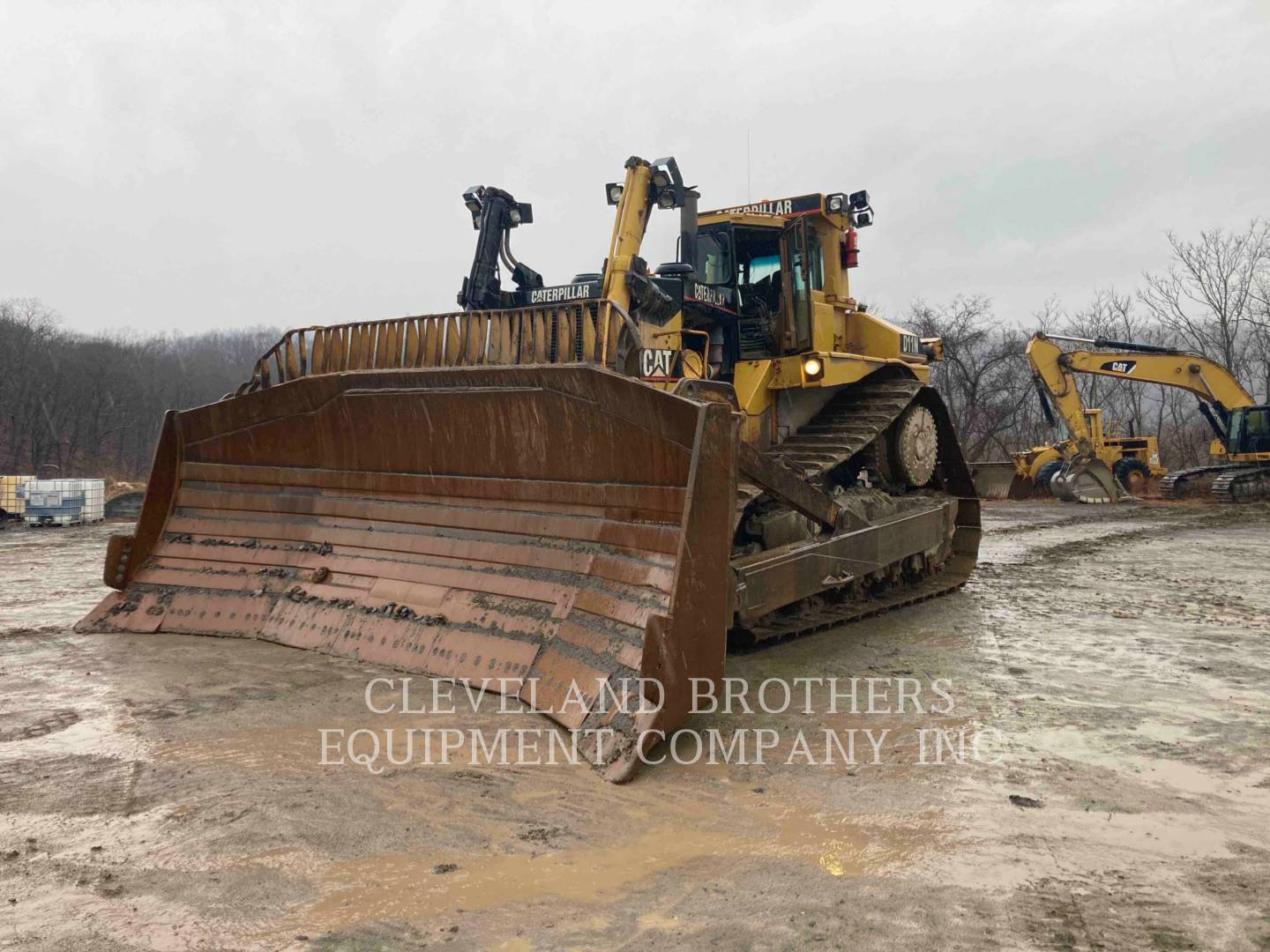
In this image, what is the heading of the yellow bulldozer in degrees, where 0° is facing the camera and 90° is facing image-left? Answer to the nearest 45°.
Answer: approximately 45°

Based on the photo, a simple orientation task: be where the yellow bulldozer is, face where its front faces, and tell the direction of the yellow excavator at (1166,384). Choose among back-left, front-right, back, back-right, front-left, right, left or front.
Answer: back
